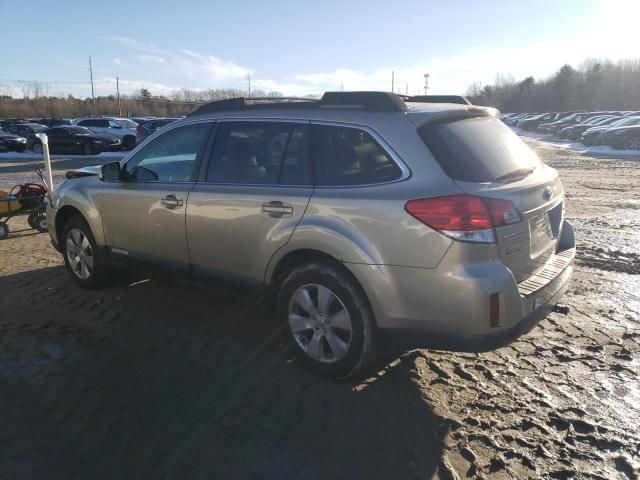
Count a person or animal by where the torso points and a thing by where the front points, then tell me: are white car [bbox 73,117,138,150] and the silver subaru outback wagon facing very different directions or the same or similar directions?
very different directions

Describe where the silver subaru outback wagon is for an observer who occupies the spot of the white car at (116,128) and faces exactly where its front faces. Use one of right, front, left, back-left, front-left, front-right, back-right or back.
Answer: front-right

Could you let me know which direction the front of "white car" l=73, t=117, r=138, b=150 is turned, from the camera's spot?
facing the viewer and to the right of the viewer

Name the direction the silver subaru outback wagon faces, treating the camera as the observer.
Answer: facing away from the viewer and to the left of the viewer

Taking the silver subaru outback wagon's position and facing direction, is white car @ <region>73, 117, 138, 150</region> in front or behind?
in front
